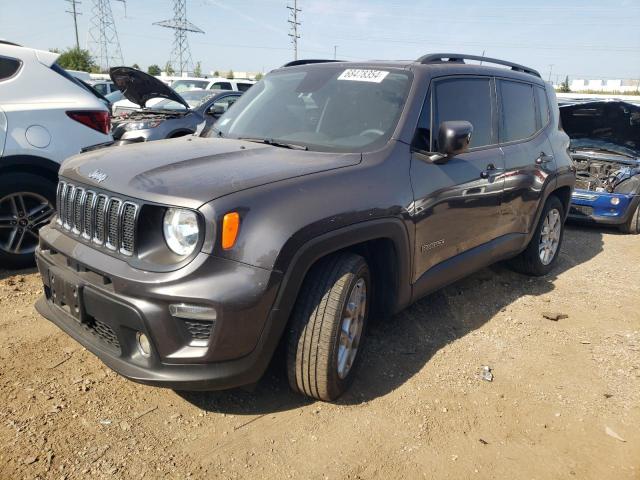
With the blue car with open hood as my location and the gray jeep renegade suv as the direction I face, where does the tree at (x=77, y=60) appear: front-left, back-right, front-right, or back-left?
back-right

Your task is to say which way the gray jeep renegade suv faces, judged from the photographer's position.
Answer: facing the viewer and to the left of the viewer

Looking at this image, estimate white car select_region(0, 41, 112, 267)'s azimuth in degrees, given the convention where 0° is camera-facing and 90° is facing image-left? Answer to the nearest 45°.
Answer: approximately 90°

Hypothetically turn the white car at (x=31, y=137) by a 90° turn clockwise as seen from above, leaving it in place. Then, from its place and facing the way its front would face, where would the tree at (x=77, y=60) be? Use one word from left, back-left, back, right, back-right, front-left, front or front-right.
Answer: front

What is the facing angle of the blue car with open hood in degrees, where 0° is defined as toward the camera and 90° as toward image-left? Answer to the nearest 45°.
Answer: approximately 45°

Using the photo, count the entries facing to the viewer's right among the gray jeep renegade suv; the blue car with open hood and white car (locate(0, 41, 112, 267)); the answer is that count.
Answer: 0

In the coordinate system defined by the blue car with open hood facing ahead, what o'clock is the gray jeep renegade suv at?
The gray jeep renegade suv is roughly at 11 o'clock from the blue car with open hood.

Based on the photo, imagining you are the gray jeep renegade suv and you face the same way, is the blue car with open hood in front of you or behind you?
behind

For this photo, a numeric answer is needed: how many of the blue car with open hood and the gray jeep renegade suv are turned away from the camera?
0

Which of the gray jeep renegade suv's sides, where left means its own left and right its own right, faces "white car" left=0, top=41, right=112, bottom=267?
right

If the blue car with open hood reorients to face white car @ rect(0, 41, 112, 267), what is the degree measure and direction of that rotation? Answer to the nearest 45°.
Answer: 0° — it already faces it

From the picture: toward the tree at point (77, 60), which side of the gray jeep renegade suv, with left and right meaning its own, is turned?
right
